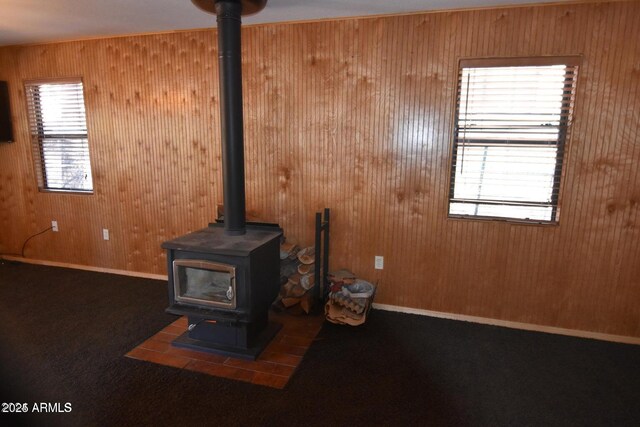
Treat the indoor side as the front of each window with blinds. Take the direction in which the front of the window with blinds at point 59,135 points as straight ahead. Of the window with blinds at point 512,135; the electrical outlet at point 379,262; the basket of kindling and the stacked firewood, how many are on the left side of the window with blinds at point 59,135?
4

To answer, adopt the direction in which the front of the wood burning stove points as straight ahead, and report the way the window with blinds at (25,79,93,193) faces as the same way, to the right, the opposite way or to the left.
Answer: the same way

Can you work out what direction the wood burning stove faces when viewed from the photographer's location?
facing the viewer and to the left of the viewer

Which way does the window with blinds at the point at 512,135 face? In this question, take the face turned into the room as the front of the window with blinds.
toward the camera

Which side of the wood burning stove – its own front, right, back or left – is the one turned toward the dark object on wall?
right

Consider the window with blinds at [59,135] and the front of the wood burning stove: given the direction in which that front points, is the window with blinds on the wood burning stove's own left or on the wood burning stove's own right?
on the wood burning stove's own right

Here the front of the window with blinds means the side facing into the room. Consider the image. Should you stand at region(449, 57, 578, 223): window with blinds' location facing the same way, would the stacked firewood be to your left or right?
on your right

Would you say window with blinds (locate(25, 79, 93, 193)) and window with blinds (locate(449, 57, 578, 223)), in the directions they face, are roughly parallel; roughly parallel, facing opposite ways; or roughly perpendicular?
roughly parallel

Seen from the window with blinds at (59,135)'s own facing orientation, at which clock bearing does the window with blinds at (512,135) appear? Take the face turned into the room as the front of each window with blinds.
the window with blinds at (512,135) is roughly at 9 o'clock from the window with blinds at (59,135).

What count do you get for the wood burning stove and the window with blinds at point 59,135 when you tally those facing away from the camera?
0

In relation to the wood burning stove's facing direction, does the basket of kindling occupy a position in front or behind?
behind

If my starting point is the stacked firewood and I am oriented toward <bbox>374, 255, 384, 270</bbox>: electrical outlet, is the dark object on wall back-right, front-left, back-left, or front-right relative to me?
back-left

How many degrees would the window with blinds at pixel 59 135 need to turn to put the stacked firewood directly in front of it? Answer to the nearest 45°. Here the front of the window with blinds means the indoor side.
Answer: approximately 90° to its left
